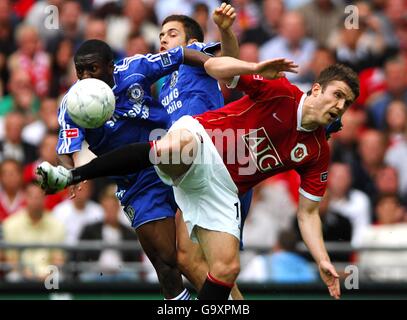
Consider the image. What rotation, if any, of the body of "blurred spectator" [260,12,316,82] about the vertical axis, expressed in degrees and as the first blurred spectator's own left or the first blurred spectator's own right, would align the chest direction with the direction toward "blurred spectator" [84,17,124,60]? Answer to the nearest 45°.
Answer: approximately 90° to the first blurred spectator's own right

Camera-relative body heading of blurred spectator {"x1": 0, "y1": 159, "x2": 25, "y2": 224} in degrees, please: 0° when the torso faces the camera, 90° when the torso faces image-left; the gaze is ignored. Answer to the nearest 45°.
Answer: approximately 0°

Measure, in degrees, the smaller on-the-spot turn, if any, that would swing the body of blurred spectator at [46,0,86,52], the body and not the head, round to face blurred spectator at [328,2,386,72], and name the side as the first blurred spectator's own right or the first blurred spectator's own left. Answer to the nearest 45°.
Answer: approximately 90° to the first blurred spectator's own left

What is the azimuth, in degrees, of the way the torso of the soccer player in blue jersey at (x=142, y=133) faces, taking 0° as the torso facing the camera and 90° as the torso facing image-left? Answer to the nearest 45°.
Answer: approximately 45°

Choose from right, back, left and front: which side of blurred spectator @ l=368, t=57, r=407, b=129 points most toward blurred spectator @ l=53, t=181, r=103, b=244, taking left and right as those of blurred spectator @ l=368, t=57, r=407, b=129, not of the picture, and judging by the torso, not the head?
right

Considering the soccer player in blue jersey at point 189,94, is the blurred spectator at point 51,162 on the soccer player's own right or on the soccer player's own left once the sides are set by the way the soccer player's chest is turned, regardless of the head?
on the soccer player's own right
